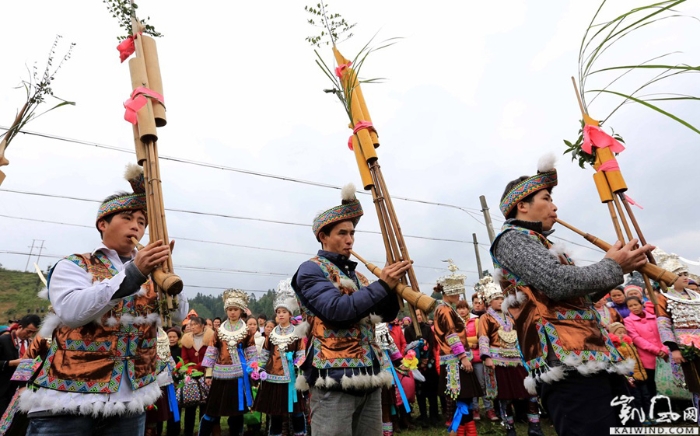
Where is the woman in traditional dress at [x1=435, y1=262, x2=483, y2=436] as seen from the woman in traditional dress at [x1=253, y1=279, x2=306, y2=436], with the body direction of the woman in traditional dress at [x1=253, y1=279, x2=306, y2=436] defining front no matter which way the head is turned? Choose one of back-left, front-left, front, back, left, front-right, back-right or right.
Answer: left

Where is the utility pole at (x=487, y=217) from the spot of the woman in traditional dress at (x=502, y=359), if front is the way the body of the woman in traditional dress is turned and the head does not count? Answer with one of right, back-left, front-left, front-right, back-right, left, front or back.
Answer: back-left

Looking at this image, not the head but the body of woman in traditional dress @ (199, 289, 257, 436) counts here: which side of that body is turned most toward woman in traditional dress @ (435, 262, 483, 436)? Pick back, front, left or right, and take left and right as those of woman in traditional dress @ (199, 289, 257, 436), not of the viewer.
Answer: left

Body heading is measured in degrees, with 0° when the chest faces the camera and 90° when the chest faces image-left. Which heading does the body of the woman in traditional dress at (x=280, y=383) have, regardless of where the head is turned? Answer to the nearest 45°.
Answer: approximately 0°

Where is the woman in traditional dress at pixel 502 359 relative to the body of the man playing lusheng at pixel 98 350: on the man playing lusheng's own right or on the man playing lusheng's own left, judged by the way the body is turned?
on the man playing lusheng's own left

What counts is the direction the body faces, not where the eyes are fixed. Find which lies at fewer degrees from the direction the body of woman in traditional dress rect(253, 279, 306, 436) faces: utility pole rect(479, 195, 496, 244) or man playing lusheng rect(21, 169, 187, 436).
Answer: the man playing lusheng

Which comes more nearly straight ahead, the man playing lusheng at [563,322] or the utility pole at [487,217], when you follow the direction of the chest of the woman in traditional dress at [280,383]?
the man playing lusheng

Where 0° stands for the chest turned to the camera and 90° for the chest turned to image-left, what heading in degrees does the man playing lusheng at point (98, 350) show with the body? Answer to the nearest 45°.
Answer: approximately 315°
